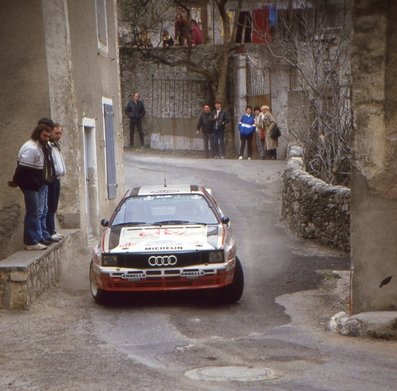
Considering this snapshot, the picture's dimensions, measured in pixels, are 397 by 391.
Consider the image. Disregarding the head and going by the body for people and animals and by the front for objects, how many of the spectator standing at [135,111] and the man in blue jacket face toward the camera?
2

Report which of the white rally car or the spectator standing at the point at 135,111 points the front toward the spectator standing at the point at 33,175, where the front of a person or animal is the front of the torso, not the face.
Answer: the spectator standing at the point at 135,111

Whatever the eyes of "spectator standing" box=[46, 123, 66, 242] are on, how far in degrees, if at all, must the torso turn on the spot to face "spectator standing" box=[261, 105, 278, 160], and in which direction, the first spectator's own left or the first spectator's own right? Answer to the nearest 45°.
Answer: approximately 90° to the first spectator's own left

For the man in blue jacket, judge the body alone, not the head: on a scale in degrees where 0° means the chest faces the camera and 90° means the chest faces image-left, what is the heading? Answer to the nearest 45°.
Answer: approximately 0°

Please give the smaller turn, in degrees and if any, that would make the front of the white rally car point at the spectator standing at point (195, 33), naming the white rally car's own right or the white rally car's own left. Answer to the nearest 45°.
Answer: approximately 180°

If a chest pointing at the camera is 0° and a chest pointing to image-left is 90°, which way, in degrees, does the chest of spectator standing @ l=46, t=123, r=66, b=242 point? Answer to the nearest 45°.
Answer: approximately 315°

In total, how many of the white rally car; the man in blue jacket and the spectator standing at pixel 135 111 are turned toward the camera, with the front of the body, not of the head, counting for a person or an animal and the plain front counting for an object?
3
